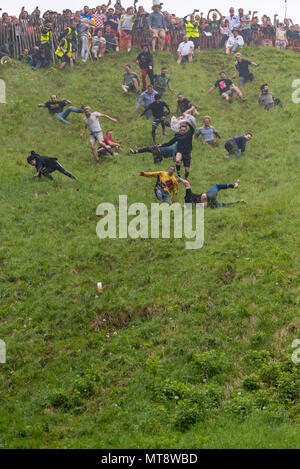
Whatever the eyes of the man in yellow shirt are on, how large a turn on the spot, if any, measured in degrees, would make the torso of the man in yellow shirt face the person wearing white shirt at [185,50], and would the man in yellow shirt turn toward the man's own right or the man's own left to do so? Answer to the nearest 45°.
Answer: approximately 135° to the man's own right

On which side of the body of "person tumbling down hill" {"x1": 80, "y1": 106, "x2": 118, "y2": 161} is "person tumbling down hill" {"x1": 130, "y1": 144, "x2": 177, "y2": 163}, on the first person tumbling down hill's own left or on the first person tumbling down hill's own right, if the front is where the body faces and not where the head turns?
on the first person tumbling down hill's own left

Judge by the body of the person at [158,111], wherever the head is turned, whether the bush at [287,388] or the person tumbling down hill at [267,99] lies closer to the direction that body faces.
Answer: the bush

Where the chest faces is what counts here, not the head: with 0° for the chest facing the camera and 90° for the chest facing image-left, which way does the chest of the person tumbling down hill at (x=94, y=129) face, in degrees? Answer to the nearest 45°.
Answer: approximately 0°

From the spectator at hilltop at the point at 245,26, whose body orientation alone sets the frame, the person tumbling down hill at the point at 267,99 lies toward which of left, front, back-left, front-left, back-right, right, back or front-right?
front-left

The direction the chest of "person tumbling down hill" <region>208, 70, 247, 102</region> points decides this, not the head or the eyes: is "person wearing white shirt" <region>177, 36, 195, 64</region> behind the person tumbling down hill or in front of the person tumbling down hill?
behind

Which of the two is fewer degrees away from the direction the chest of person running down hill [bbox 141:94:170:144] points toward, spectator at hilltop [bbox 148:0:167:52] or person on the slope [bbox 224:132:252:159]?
the person on the slope

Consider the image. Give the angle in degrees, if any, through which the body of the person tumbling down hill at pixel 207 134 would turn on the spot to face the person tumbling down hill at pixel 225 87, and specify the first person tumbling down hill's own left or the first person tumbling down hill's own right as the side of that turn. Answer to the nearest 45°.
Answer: approximately 180°

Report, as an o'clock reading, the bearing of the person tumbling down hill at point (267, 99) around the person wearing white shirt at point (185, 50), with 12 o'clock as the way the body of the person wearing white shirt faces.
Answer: The person tumbling down hill is roughly at 11 o'clock from the person wearing white shirt.

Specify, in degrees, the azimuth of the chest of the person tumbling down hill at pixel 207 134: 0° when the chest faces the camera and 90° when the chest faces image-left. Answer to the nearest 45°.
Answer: approximately 0°

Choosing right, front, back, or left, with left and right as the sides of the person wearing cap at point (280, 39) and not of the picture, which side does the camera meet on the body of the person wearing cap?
front
